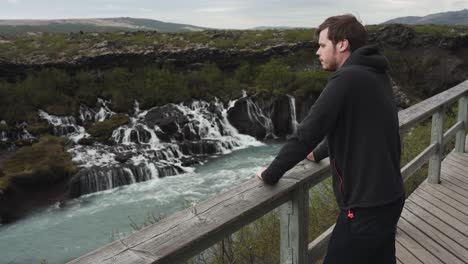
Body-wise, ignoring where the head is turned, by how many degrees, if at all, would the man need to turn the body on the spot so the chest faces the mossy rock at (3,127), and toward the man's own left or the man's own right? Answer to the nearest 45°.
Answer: approximately 45° to the man's own right

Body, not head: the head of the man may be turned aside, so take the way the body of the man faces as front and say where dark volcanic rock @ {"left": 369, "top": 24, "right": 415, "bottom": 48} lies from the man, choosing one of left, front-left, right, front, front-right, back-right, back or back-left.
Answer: right

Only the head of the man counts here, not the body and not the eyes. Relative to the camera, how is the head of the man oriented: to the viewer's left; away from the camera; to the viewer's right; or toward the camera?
to the viewer's left

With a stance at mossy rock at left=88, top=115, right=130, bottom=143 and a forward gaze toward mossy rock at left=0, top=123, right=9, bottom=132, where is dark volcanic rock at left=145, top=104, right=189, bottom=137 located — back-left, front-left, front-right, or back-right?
back-right

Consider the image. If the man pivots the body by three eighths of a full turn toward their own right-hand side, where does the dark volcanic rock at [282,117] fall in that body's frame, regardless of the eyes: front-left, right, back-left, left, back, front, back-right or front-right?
front-left

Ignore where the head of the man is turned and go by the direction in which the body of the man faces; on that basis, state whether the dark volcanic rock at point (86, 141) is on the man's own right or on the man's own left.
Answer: on the man's own right

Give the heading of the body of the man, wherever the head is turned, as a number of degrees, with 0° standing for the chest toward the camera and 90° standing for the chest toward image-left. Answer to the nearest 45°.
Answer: approximately 90°
